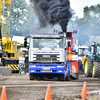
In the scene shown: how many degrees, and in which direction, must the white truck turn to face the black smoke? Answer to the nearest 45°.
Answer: approximately 180°

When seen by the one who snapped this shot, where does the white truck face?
facing the viewer
